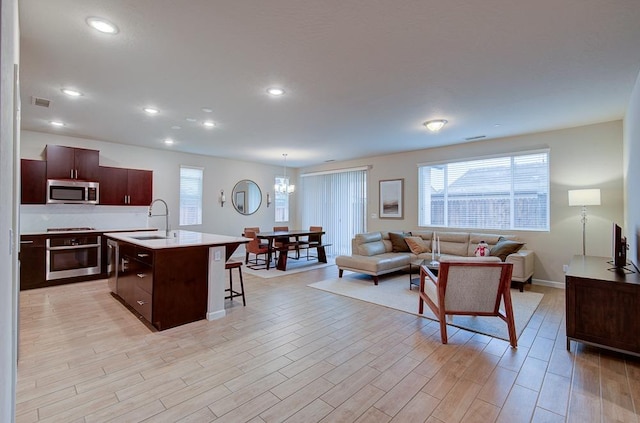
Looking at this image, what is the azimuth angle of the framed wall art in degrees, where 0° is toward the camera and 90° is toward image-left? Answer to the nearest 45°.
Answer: approximately 45°

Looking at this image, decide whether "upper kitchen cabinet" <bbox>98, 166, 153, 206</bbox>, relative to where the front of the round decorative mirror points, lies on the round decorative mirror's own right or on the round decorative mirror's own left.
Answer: on the round decorative mirror's own right

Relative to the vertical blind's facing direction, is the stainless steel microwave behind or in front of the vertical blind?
in front

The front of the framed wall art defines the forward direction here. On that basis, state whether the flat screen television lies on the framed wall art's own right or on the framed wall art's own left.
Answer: on the framed wall art's own left

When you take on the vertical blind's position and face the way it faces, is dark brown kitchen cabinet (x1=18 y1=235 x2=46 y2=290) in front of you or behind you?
in front

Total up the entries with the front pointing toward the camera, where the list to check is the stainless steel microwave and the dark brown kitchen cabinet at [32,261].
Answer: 2

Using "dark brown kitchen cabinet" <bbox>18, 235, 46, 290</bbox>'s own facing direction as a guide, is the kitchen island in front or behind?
in front
